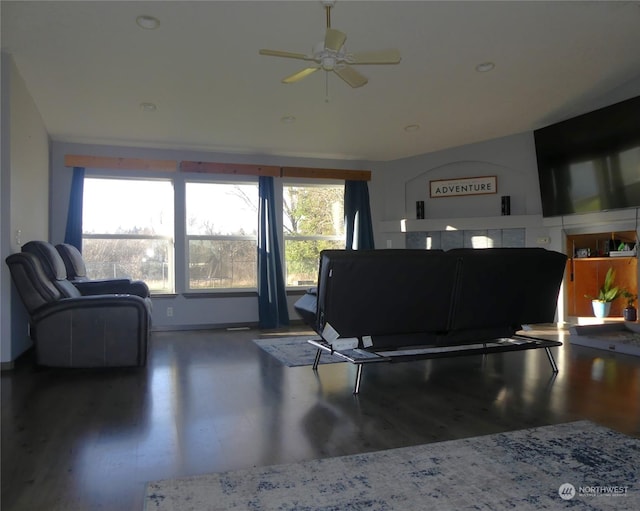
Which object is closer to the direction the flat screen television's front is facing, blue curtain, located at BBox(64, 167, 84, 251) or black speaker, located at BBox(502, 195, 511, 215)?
the blue curtain

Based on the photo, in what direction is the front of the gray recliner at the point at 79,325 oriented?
to the viewer's right

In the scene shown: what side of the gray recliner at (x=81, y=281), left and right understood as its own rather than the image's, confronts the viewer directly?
right

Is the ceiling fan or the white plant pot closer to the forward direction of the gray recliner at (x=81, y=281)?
the white plant pot

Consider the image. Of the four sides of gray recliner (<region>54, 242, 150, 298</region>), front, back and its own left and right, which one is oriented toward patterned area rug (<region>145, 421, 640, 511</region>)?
right

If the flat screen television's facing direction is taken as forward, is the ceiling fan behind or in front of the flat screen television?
in front
